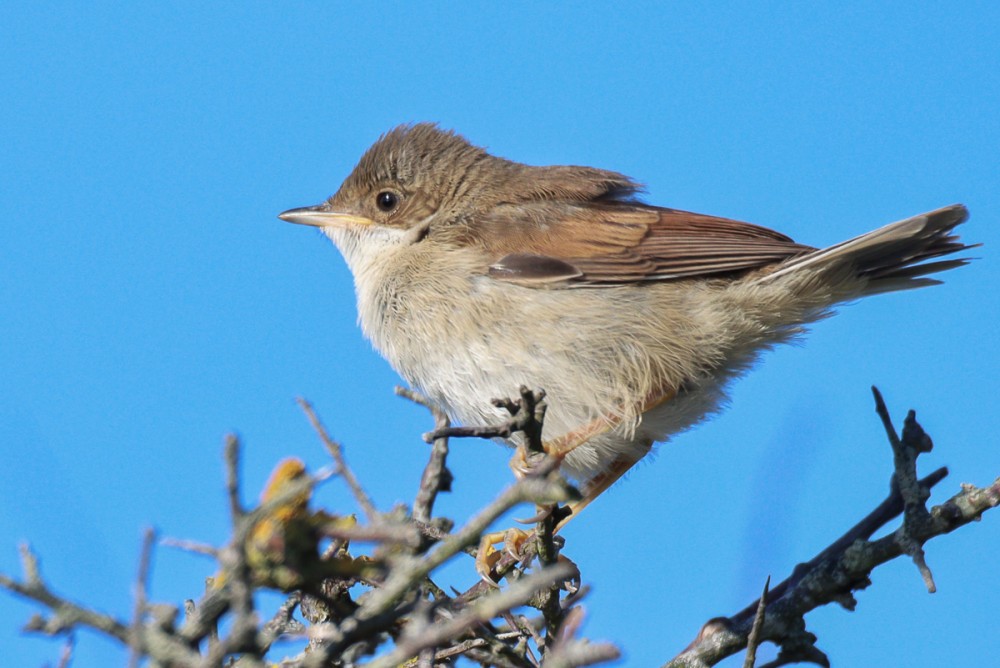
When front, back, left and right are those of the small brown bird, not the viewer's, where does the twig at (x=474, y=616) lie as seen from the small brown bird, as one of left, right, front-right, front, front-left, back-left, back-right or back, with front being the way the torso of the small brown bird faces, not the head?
left

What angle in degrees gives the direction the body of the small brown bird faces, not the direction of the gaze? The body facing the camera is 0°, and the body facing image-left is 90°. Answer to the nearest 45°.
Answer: approximately 90°
